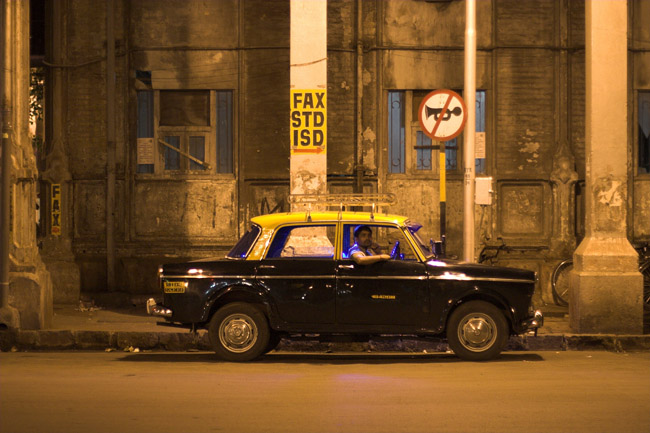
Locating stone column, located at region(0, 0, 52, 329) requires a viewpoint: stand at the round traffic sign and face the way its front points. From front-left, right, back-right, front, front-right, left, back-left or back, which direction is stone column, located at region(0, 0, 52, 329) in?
right

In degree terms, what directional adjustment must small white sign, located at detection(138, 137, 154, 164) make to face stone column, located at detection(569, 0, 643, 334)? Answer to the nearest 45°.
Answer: approximately 45° to its left

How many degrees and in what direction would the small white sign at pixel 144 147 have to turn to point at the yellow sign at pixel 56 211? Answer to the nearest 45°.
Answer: approximately 90° to its right

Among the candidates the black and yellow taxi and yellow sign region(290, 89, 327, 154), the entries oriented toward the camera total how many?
1

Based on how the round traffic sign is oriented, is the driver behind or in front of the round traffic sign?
in front

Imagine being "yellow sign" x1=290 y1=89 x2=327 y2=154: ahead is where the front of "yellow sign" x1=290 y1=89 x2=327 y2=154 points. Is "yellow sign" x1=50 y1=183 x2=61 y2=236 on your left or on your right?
on your right

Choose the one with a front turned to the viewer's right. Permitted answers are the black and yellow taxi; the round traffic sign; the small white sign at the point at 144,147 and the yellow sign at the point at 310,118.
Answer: the black and yellow taxi

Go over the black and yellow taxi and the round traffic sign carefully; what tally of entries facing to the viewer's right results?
1

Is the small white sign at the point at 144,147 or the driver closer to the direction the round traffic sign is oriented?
the driver

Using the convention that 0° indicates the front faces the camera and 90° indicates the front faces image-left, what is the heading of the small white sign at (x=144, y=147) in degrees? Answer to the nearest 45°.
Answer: approximately 0°

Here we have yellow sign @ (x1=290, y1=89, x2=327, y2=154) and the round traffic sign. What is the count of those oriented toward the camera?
2

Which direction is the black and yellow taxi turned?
to the viewer's right
